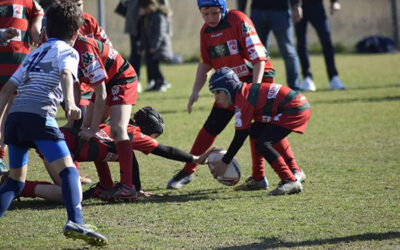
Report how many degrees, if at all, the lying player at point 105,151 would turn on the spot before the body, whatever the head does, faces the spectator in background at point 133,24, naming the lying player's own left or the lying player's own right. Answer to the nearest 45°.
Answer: approximately 90° to the lying player's own left

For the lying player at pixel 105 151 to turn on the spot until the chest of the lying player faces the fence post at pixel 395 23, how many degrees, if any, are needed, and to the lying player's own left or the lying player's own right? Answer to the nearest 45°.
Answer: approximately 45° to the lying player's own left

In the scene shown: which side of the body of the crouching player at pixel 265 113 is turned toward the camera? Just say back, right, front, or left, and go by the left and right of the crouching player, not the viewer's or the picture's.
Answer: left

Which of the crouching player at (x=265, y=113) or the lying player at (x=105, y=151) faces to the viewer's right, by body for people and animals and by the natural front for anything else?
the lying player at (x=105, y=151)

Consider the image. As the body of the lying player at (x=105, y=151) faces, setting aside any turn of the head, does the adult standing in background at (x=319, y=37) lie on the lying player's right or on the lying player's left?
on the lying player's left

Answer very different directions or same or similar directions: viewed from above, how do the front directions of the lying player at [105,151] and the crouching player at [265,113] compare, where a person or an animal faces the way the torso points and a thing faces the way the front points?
very different directions

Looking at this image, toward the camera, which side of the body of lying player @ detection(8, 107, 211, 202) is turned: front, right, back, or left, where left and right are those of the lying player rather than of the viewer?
right

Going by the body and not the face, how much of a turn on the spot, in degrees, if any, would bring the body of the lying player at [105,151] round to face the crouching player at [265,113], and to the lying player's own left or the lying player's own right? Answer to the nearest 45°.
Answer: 0° — they already face them

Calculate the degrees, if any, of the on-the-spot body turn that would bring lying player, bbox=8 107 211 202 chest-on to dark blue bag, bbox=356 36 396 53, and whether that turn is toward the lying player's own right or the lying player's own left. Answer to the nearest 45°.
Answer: approximately 45° to the lying player's own left

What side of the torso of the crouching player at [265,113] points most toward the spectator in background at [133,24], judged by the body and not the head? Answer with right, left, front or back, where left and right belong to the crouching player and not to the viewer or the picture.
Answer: right

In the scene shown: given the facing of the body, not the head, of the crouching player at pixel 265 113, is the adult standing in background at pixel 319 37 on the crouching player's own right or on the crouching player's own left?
on the crouching player's own right

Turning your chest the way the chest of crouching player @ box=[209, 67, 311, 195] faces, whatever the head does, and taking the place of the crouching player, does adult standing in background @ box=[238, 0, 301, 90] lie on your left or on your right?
on your right

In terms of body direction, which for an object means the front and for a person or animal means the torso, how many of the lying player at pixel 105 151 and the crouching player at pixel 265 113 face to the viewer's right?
1
